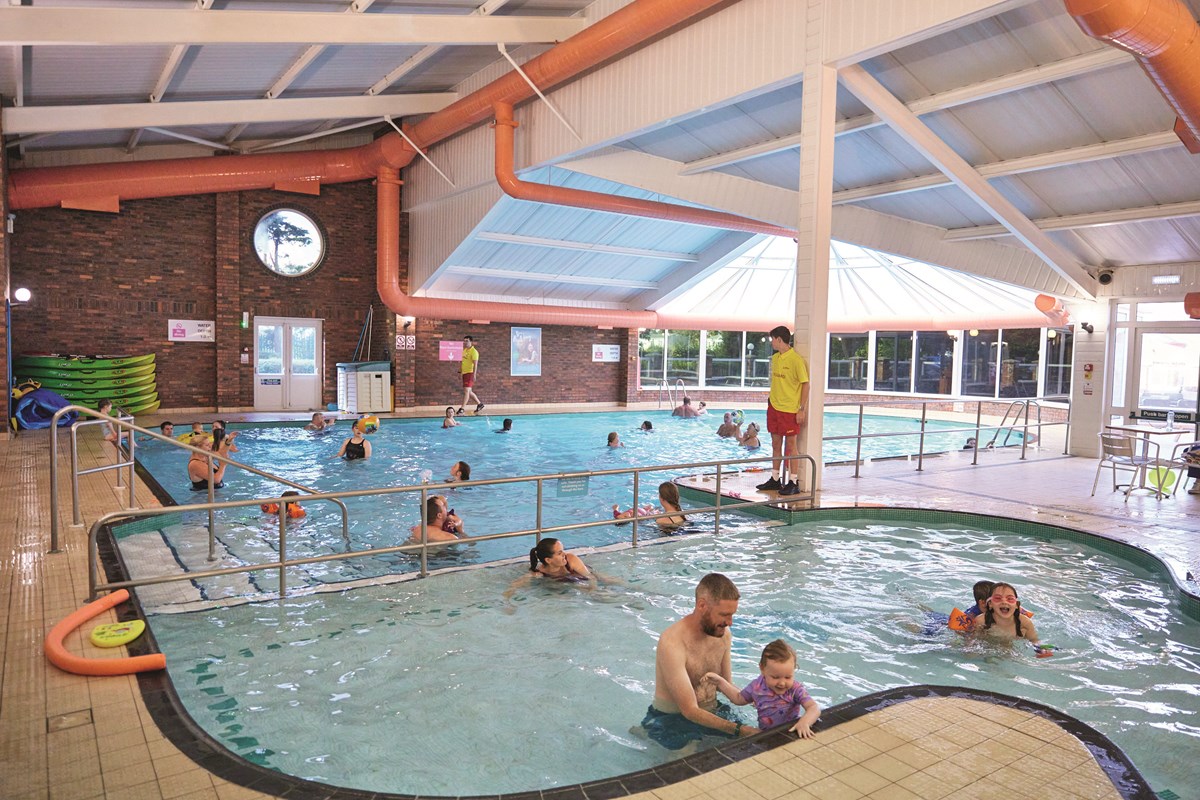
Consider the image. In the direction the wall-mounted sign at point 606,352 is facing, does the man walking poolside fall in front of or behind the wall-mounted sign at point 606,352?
in front

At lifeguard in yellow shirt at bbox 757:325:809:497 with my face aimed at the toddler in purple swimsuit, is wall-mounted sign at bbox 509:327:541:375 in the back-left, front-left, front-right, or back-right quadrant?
back-right

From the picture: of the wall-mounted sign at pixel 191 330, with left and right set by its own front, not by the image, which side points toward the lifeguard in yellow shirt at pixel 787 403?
front

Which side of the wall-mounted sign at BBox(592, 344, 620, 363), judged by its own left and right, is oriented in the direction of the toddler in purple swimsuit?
front

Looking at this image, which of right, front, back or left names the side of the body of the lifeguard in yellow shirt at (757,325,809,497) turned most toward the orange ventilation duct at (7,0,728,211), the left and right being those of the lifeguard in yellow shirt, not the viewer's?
right

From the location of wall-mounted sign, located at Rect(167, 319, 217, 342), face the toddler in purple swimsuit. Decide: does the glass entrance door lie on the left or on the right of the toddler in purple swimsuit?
left

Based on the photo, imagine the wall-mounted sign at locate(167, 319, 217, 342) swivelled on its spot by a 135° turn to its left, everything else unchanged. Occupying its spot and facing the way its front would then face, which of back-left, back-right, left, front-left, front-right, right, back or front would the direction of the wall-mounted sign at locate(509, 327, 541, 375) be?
front-right

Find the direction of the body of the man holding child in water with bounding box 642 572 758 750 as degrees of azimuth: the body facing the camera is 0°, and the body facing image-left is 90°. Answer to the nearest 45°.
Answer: approximately 315°

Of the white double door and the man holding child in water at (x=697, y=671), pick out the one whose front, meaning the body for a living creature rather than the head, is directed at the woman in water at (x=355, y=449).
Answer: the white double door

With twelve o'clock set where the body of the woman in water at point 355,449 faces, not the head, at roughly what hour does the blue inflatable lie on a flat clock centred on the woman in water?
The blue inflatable is roughly at 4 o'clock from the woman in water.

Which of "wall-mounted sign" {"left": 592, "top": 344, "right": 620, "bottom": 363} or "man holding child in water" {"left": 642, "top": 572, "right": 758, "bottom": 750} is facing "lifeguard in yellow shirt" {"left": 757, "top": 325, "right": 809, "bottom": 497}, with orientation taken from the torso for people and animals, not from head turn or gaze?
the wall-mounted sign

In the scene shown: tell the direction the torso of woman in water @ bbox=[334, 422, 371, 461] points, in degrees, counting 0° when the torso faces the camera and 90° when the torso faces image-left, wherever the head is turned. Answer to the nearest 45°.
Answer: approximately 0°
